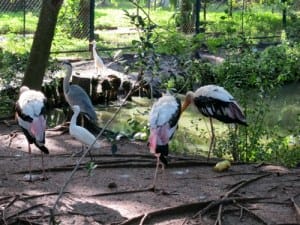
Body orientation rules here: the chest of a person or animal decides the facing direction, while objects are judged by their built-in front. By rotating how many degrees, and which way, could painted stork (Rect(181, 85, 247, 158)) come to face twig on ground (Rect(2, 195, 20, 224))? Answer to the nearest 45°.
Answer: approximately 45° to its left

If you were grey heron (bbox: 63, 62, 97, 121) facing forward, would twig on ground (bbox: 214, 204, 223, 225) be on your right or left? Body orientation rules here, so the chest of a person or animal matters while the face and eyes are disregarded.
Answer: on your left

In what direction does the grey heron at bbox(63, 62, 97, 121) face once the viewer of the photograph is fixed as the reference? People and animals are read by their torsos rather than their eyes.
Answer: facing to the left of the viewer

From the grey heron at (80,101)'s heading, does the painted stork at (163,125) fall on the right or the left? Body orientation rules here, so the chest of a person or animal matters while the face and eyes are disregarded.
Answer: on its left

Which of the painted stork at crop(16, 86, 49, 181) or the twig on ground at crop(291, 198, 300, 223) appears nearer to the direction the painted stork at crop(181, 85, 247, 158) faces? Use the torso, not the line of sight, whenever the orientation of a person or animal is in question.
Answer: the painted stork

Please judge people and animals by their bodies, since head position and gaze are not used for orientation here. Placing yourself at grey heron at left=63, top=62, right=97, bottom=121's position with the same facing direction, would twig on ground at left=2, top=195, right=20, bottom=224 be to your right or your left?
on your left

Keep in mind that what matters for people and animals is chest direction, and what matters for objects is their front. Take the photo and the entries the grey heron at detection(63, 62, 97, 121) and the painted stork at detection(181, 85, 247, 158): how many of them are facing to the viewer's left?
2

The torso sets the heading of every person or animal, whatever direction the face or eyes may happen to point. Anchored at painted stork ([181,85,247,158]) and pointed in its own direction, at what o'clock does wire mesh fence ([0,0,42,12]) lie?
The wire mesh fence is roughly at 2 o'clock from the painted stork.

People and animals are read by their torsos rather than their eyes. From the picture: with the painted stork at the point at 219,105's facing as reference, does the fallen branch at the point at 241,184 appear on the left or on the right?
on its left

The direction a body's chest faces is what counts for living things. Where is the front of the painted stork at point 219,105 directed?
to the viewer's left

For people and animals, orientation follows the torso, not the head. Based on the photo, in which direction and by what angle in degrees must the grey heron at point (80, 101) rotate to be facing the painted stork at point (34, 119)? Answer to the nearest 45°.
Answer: approximately 90° to its left

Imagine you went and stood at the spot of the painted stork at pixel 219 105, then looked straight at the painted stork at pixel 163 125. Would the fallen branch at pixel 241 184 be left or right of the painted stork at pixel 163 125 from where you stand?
left

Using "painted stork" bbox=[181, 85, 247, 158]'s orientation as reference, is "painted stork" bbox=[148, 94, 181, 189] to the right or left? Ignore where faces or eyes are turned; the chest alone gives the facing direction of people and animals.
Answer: on its left
